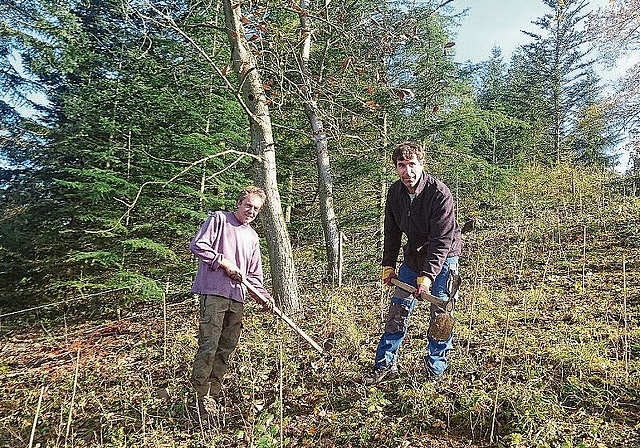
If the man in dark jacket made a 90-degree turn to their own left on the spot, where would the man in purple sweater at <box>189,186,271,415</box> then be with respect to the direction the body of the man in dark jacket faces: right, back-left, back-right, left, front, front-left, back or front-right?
back-right

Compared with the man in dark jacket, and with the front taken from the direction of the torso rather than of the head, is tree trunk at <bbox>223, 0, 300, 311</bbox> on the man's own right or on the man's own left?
on the man's own right

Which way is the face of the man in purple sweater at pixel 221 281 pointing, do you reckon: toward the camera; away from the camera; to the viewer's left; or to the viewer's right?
toward the camera

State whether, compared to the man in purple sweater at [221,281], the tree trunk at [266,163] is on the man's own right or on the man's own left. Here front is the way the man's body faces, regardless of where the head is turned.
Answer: on the man's own left

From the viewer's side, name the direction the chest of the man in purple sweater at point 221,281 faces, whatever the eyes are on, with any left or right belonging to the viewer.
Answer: facing the viewer and to the right of the viewer
